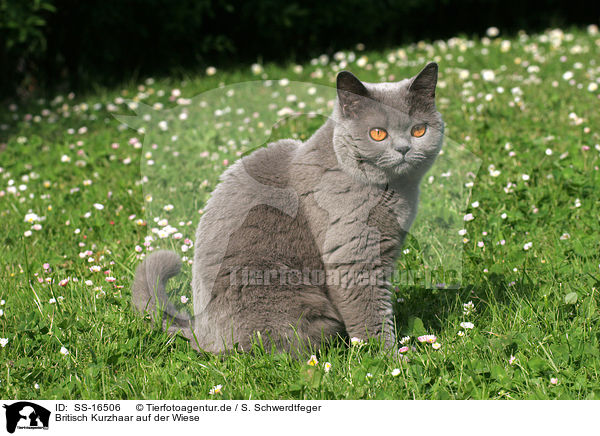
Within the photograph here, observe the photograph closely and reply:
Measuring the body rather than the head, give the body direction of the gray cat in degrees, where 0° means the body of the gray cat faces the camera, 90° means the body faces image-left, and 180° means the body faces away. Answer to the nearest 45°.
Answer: approximately 270°
